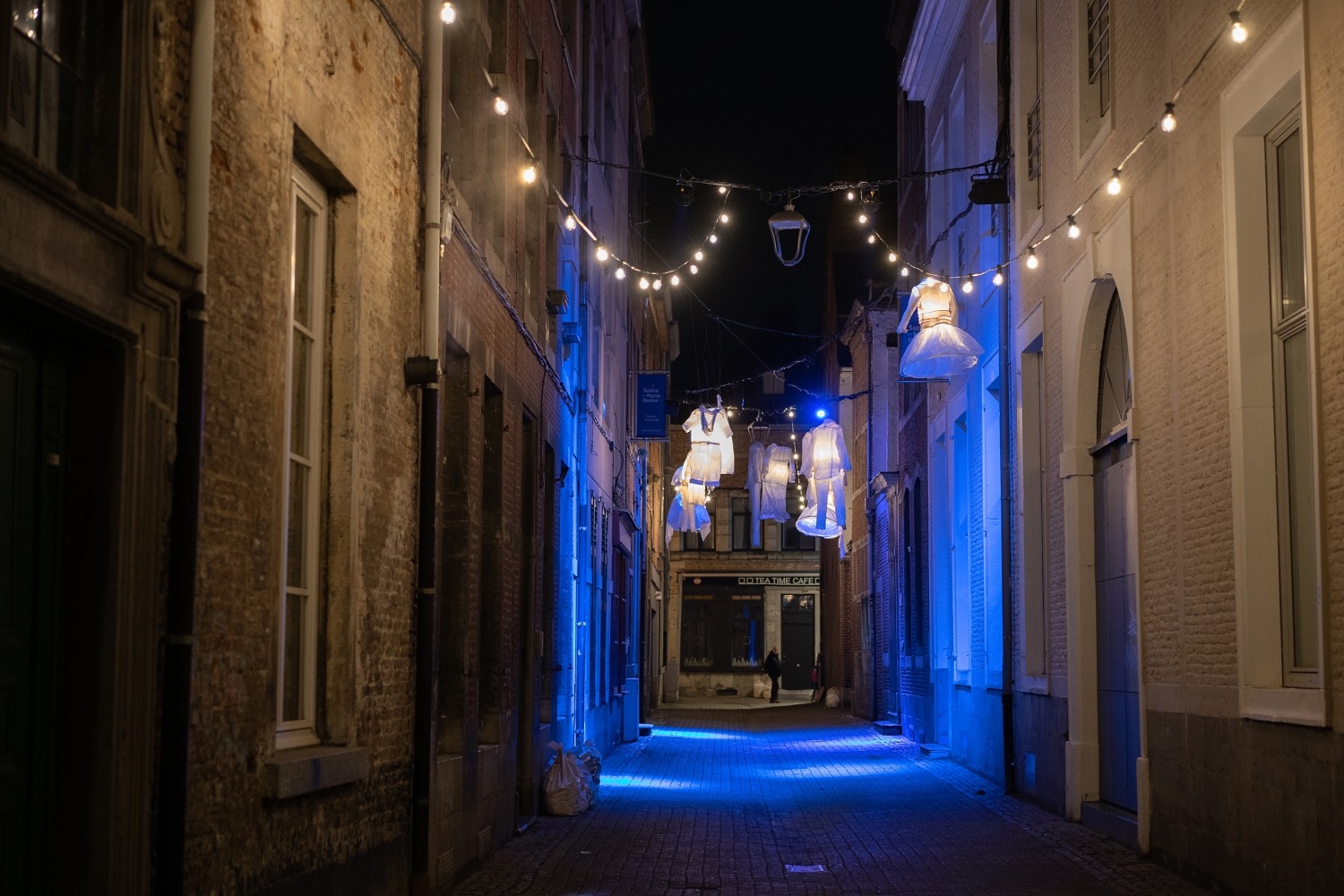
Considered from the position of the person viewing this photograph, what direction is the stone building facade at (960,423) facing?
facing to the left of the viewer

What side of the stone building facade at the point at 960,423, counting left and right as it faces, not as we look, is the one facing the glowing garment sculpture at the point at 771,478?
right

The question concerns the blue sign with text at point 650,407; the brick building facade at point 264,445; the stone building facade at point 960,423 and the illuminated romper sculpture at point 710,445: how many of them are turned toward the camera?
2

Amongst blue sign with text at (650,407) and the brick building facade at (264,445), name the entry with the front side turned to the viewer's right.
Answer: the brick building facade

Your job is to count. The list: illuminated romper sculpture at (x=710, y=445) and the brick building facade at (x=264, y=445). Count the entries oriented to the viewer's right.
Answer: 1

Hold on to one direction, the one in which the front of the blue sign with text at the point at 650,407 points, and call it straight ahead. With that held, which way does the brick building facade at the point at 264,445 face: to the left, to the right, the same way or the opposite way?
to the left

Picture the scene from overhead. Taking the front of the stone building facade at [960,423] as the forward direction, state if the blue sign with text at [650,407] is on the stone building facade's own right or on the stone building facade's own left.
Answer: on the stone building facade's own right

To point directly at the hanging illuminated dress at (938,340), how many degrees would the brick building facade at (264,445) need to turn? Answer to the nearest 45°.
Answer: approximately 45° to its left

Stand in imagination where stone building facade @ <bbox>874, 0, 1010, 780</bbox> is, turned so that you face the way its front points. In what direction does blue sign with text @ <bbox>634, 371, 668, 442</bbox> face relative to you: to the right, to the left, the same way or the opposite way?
to the left

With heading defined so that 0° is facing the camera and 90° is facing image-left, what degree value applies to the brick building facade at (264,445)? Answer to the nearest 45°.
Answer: approximately 270°
